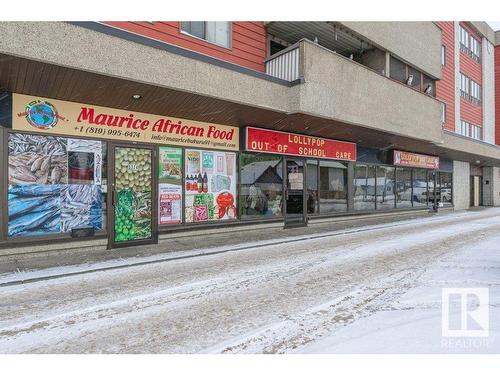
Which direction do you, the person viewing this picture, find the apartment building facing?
facing the viewer and to the right of the viewer
